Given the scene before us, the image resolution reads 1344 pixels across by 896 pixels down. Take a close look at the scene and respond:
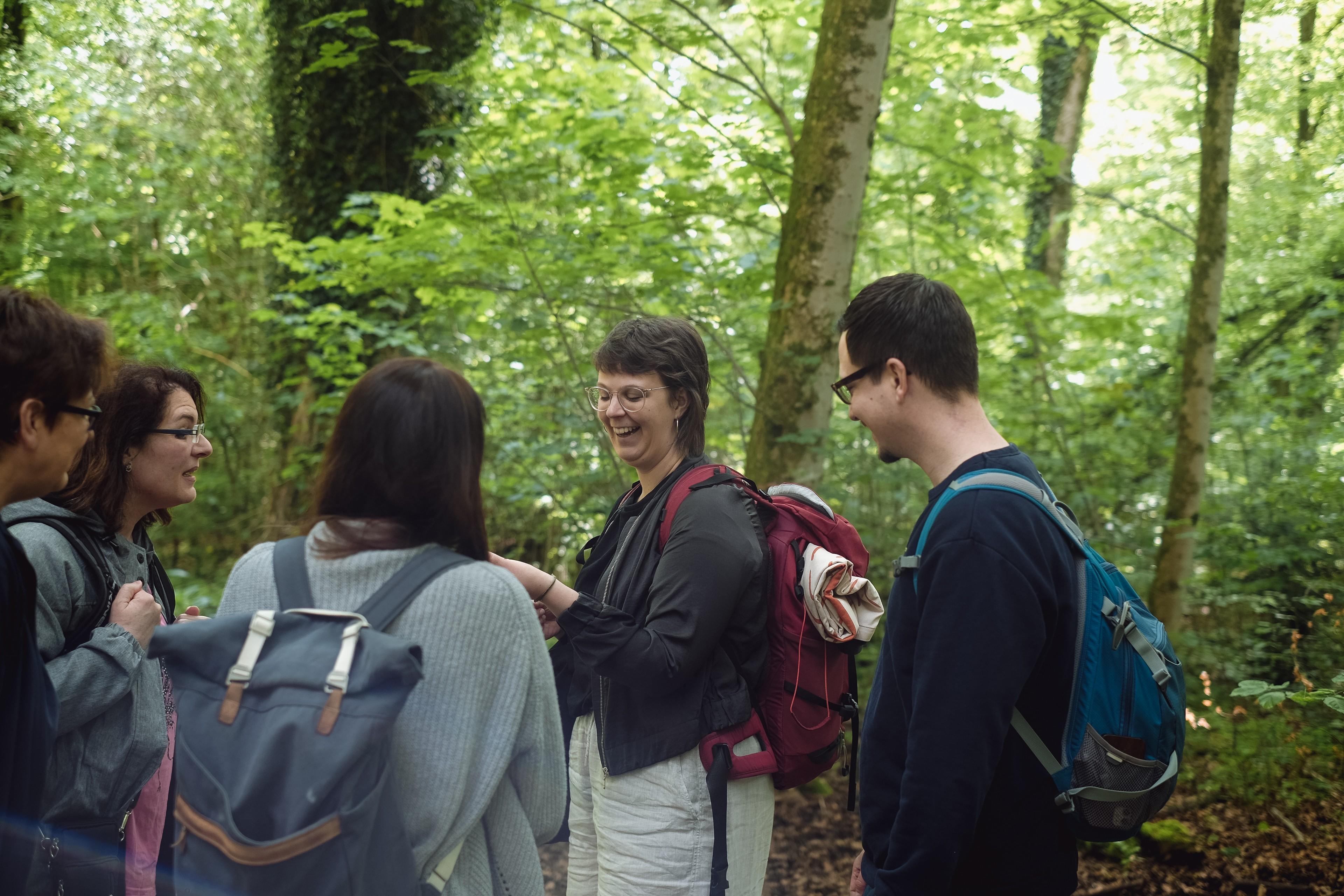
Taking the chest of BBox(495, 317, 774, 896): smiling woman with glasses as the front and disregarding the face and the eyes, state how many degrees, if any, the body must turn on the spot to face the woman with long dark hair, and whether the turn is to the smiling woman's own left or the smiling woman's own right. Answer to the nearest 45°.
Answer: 0° — they already face them

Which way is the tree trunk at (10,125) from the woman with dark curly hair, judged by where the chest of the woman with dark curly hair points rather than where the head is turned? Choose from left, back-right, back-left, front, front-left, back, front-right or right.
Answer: left

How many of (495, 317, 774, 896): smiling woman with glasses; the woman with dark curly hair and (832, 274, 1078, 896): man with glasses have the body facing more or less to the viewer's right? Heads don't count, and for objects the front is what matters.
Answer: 1

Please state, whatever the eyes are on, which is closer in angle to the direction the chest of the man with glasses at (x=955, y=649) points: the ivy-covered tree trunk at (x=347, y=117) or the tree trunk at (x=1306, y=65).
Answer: the ivy-covered tree trunk

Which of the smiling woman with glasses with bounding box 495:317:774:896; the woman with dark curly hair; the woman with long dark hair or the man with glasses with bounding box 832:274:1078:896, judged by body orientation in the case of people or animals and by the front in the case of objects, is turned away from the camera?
the woman with long dark hair

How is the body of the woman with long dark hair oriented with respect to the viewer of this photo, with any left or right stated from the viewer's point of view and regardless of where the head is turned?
facing away from the viewer

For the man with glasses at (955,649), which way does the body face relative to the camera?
to the viewer's left

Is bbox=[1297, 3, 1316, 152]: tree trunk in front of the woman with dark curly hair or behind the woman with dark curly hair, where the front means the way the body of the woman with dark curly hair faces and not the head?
in front

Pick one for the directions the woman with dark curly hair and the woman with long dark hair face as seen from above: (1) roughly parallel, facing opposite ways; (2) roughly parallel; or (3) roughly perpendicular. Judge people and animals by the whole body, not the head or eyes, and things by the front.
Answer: roughly perpendicular

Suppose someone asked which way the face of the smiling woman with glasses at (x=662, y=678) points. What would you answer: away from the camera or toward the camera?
toward the camera

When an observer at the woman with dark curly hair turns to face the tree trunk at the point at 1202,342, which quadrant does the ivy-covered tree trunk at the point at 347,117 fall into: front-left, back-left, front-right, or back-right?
front-left

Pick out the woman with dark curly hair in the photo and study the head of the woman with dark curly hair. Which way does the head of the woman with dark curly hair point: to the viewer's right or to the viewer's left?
to the viewer's right

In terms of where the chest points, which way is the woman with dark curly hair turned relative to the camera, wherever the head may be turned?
to the viewer's right

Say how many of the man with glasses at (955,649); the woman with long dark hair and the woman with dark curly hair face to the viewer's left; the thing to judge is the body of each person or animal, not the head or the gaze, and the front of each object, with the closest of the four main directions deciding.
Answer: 1

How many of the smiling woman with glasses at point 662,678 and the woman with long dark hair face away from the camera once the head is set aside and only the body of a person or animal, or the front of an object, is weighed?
1
